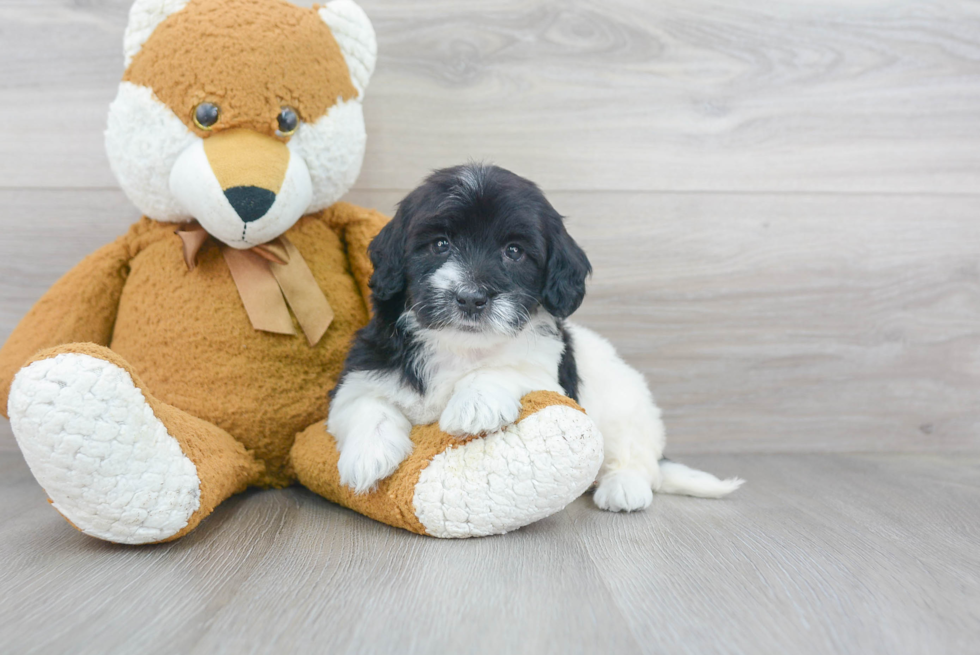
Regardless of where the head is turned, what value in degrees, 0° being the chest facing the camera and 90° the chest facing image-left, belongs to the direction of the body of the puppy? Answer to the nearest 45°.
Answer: approximately 45°
